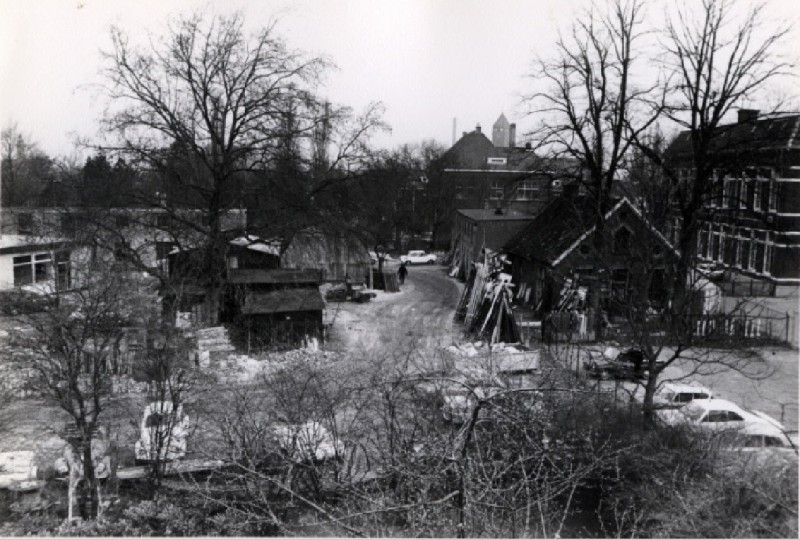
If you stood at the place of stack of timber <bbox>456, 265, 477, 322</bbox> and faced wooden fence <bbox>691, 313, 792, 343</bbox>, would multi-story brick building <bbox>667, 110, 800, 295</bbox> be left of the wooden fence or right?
left

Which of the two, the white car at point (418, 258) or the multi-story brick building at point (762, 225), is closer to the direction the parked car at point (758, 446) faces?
the white car

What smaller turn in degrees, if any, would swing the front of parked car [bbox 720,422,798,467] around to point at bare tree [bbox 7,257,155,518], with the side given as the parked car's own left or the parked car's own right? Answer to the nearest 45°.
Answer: approximately 45° to the parked car's own left

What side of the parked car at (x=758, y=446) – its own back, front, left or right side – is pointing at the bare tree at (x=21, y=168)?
front

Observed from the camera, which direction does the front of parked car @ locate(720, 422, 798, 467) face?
facing to the left of the viewer

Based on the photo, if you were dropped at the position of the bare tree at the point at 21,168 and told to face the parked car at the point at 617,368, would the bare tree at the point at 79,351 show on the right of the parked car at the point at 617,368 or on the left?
right

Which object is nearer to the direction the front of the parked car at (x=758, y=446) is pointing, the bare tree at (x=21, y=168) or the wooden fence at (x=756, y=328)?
the bare tree

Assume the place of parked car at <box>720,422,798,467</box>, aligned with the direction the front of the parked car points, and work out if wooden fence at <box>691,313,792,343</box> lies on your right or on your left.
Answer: on your right
